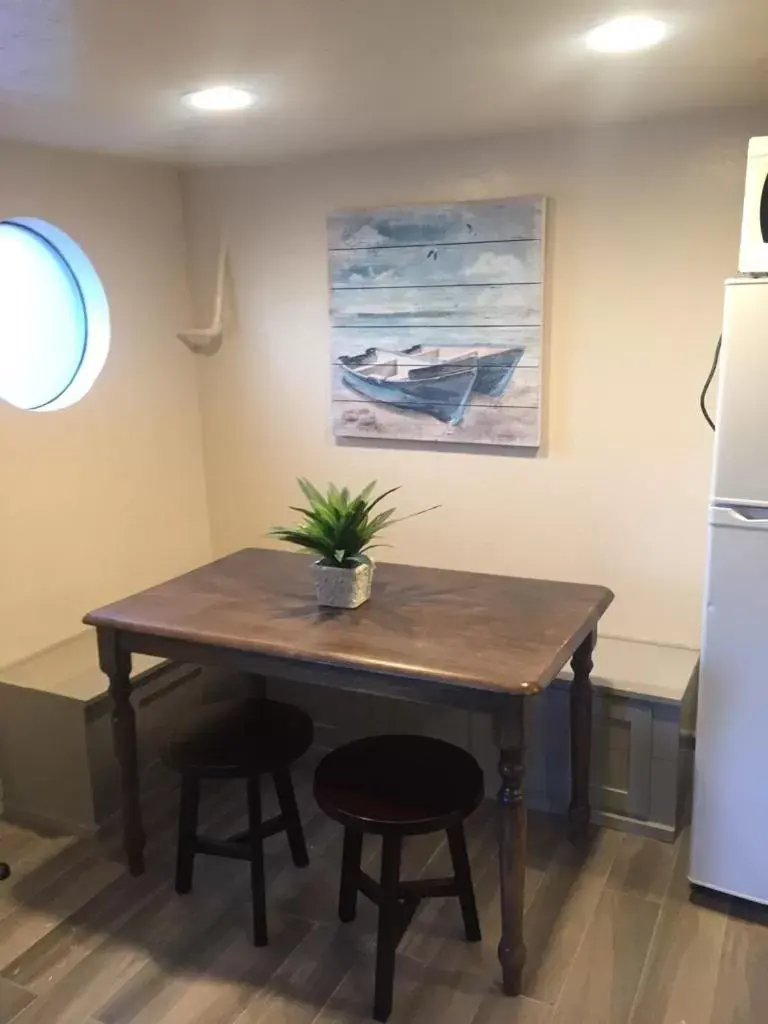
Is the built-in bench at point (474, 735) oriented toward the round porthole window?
no

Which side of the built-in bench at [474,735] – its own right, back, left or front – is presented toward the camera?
front

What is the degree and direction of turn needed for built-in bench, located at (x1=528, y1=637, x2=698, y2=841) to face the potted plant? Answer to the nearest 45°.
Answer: approximately 45° to its right

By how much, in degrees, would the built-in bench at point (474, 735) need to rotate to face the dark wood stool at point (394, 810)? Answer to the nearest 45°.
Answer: approximately 45° to its right

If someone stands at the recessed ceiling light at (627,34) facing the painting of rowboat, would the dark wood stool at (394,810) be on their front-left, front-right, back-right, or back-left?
front-left
